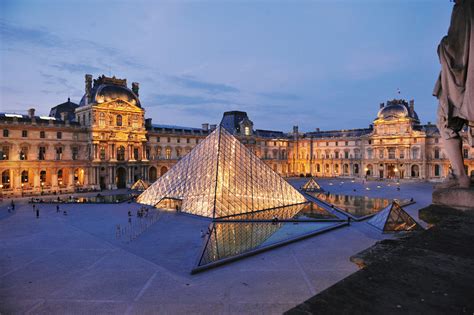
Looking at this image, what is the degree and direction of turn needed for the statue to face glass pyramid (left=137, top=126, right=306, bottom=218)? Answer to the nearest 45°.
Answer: approximately 45° to its right

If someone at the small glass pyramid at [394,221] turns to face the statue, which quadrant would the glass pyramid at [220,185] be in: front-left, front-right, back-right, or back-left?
back-right

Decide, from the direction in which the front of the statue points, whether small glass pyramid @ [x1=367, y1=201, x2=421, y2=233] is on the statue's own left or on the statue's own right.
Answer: on the statue's own right

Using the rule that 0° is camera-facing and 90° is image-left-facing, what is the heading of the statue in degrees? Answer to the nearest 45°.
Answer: approximately 90°
